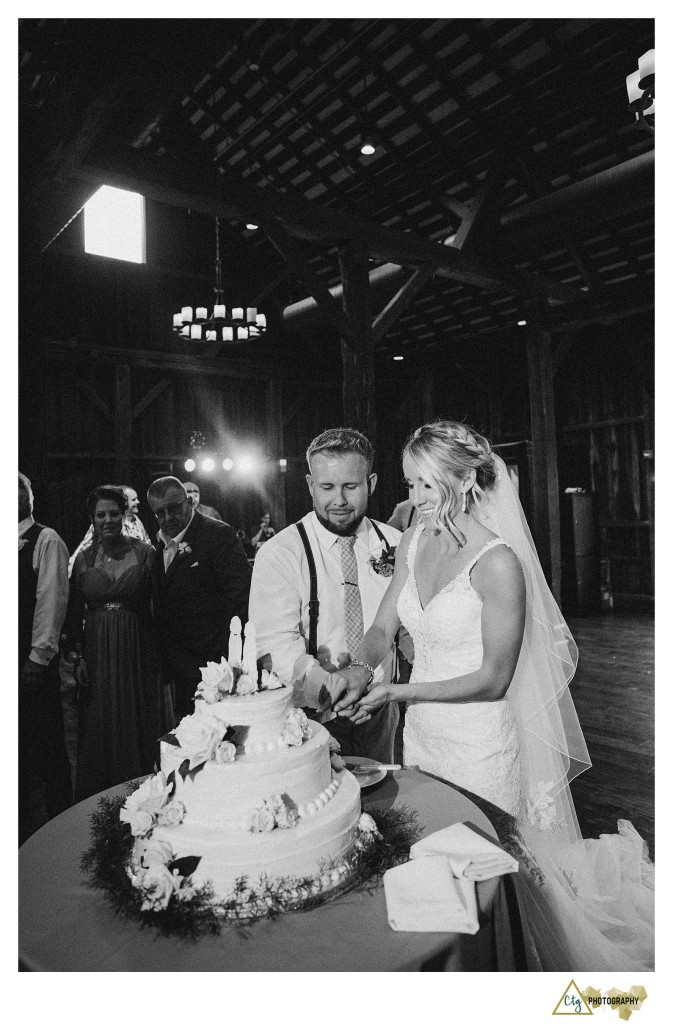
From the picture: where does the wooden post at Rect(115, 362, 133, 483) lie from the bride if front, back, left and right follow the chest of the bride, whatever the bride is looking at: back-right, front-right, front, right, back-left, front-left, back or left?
right

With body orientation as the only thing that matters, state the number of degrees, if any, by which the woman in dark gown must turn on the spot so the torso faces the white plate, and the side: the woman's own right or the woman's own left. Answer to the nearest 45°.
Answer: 0° — they already face it

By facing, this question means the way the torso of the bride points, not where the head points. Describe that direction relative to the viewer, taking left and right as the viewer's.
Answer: facing the viewer and to the left of the viewer

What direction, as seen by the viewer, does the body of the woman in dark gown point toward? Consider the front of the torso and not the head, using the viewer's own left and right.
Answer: facing the viewer

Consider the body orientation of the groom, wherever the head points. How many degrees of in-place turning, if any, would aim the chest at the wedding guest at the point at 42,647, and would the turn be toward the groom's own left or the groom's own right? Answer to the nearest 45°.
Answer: approximately 135° to the groom's own right

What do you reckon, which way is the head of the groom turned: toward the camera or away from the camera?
toward the camera

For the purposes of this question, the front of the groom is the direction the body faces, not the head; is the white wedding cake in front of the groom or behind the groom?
in front

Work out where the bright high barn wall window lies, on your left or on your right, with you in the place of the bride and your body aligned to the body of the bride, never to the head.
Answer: on your right

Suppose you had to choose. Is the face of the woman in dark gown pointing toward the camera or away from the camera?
toward the camera

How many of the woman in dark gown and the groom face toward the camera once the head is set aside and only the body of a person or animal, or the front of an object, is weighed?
2

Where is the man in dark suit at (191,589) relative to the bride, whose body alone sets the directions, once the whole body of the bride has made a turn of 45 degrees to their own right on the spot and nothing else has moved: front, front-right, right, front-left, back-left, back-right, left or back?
front-right

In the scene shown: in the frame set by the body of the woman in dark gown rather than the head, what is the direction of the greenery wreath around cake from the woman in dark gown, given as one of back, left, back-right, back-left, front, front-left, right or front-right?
front

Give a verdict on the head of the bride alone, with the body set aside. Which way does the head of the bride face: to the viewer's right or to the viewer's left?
to the viewer's left

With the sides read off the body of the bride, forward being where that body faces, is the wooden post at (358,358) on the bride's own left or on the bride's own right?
on the bride's own right
